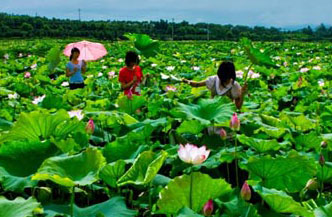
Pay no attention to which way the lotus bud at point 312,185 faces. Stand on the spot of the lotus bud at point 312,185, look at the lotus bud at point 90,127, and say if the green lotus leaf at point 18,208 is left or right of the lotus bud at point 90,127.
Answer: left

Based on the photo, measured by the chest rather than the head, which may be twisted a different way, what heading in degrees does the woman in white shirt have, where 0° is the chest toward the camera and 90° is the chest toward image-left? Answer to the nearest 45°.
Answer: approximately 0°

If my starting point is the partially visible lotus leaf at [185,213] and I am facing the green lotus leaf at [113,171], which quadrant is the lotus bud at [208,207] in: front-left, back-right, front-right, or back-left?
back-right

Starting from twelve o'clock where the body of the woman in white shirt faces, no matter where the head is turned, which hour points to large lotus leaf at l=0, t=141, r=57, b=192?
The large lotus leaf is roughly at 1 o'clock from the woman in white shirt.

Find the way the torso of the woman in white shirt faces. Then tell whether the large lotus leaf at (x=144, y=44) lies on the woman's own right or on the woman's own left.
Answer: on the woman's own right

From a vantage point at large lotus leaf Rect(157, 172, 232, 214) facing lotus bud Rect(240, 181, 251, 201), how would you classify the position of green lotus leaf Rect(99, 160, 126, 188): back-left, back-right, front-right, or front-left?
back-left

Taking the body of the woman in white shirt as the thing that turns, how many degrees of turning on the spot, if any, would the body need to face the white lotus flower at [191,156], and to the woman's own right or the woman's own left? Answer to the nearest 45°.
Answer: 0° — they already face it

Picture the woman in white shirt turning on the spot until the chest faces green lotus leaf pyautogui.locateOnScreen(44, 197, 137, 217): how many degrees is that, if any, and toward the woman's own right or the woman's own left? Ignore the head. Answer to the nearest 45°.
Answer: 0° — they already face it
